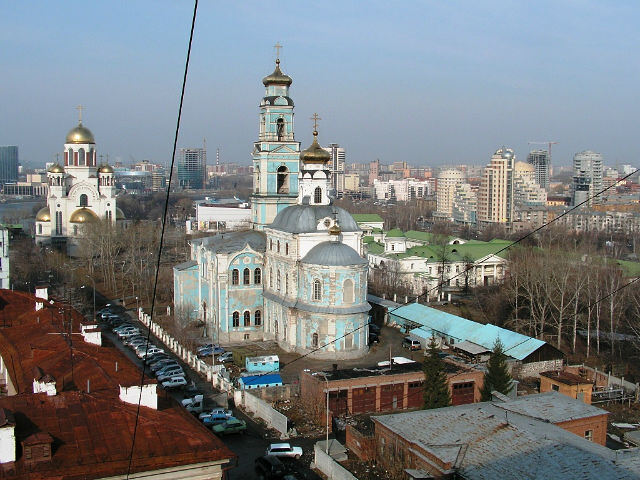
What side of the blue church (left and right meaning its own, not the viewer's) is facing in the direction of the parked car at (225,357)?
left

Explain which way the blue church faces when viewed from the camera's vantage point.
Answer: facing away from the viewer and to the left of the viewer

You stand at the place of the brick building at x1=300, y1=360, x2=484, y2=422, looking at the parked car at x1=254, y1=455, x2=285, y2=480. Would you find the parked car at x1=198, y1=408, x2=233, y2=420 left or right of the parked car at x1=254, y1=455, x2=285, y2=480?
right

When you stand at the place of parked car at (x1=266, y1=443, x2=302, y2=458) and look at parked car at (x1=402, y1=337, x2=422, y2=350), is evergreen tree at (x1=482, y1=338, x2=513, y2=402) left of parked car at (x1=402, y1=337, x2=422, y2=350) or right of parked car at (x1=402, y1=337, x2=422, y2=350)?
right

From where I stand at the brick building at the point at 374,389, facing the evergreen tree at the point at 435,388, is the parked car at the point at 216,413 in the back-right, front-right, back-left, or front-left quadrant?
back-right

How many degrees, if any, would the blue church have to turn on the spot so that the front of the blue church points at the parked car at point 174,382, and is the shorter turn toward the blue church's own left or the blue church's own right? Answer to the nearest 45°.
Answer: approximately 90° to the blue church's own left

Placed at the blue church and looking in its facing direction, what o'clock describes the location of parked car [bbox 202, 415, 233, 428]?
The parked car is roughly at 8 o'clock from the blue church.

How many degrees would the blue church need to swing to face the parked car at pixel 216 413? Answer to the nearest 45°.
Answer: approximately 135° to its left

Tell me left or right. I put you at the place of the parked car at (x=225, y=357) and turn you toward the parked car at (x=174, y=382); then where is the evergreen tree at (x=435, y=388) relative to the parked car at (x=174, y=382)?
left

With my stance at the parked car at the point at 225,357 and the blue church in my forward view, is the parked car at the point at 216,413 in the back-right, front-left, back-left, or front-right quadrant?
back-right

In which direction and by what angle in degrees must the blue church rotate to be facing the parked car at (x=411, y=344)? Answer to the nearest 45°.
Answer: approximately 135° to its right

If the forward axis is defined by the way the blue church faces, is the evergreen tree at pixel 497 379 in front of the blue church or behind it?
behind

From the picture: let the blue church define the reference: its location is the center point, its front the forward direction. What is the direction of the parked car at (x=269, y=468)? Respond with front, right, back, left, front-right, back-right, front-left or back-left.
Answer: back-left

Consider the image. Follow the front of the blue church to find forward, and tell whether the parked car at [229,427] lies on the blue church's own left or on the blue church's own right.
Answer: on the blue church's own left
